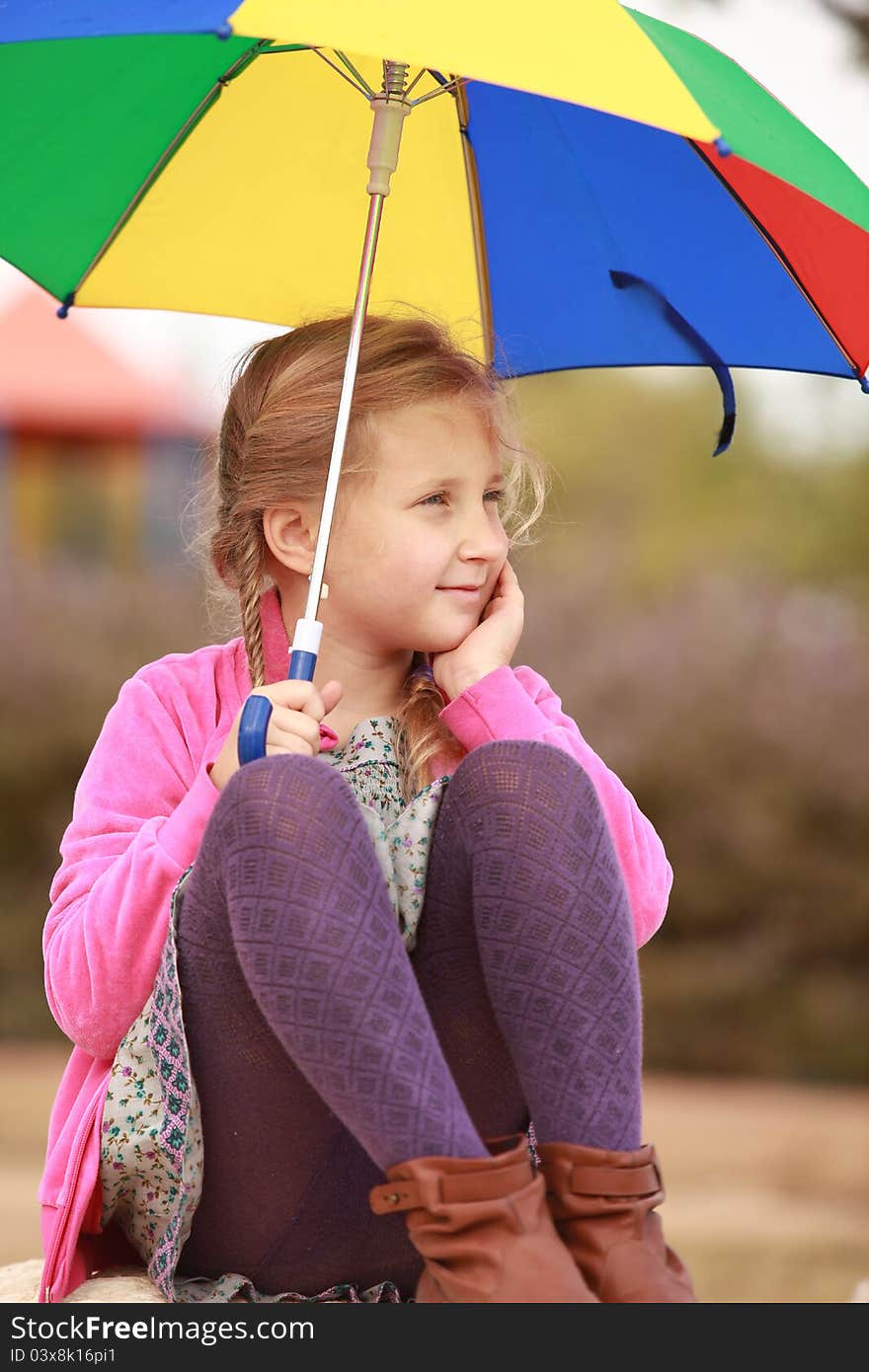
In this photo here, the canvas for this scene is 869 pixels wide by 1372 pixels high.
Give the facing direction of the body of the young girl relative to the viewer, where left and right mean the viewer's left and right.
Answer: facing the viewer and to the right of the viewer
